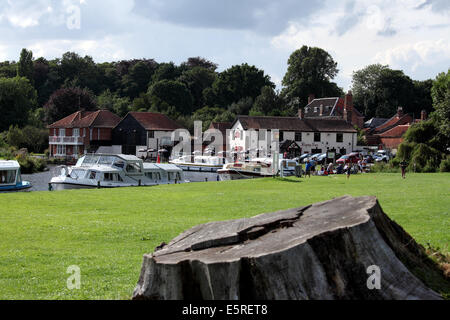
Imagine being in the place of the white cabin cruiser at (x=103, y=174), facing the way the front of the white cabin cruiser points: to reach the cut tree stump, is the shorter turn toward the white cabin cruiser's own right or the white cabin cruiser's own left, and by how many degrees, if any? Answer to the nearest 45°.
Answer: approximately 45° to the white cabin cruiser's own left

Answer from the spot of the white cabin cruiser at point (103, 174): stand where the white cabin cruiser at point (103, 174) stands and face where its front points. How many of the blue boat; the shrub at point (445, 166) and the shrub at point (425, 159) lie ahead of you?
1

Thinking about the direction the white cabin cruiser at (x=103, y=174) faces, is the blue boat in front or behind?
in front

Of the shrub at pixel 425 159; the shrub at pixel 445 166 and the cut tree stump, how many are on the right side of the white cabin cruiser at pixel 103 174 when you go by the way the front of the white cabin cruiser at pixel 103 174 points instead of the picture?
0

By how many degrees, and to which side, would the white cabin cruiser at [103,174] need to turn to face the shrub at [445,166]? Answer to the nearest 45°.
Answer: approximately 135° to its left

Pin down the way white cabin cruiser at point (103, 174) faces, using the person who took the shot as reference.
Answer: facing the viewer and to the left of the viewer

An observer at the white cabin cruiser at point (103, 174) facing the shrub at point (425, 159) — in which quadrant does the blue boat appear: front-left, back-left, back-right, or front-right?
back-right
